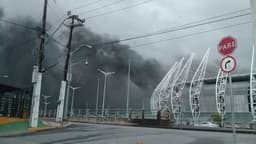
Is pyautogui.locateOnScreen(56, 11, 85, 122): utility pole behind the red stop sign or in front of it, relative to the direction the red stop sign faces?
behind

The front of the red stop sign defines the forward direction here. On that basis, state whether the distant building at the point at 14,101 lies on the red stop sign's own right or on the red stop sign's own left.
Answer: on the red stop sign's own right

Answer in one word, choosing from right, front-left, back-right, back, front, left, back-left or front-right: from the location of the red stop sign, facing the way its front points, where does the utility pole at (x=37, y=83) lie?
back-right

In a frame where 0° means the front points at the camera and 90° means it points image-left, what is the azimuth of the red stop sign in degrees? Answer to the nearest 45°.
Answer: approximately 0°
